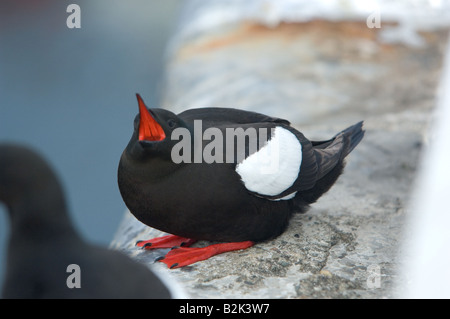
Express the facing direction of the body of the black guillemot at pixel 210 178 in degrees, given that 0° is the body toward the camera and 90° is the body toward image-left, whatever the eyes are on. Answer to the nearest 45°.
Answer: approximately 45°

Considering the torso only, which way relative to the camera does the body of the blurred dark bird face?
to the viewer's left
